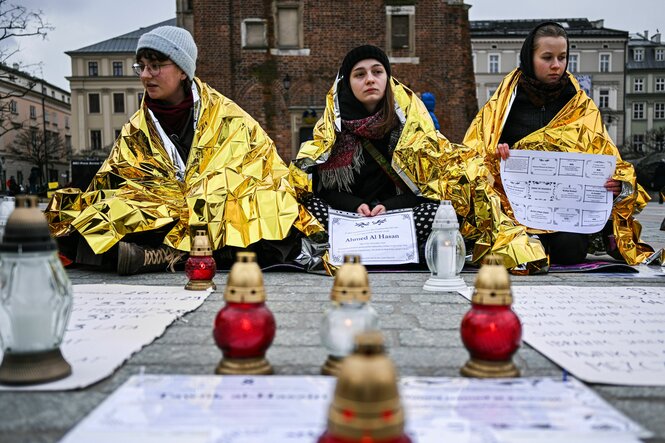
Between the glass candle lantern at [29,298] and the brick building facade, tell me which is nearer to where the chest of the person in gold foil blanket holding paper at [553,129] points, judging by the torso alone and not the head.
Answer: the glass candle lantern

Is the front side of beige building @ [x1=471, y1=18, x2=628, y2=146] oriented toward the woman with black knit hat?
yes

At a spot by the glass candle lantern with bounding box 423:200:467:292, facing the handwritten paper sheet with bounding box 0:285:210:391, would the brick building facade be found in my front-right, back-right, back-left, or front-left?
back-right

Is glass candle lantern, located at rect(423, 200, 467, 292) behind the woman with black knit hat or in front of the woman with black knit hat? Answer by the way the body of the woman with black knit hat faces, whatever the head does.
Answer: in front

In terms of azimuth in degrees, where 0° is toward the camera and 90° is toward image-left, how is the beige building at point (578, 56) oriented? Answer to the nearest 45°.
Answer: approximately 0°

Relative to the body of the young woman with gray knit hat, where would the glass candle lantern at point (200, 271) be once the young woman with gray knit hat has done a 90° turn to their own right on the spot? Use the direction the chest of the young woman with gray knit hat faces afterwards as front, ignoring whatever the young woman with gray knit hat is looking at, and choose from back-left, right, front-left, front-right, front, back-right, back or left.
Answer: back-left

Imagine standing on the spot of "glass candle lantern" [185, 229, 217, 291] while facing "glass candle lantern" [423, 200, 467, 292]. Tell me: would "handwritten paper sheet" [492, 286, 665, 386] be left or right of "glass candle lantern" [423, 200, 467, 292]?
right

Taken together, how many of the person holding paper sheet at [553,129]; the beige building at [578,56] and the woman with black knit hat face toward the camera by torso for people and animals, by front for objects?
3

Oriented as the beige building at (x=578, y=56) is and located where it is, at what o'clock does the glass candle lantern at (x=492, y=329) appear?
The glass candle lantern is roughly at 12 o'clock from the beige building.
